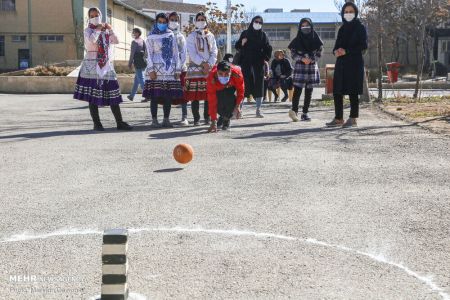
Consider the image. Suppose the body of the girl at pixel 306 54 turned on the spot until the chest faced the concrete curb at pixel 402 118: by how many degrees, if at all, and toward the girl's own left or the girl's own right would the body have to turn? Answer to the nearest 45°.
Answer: approximately 90° to the girl's own left

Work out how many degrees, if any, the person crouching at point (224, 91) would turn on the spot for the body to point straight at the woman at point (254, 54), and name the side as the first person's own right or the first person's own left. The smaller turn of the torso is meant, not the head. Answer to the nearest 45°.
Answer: approximately 180°

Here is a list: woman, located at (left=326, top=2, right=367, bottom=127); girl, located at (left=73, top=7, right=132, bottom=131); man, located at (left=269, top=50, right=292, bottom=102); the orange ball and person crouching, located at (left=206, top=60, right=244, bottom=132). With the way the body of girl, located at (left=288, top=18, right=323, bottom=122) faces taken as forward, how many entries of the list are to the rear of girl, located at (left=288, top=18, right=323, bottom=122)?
1

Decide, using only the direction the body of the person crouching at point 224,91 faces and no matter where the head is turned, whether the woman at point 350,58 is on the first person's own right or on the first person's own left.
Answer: on the first person's own left

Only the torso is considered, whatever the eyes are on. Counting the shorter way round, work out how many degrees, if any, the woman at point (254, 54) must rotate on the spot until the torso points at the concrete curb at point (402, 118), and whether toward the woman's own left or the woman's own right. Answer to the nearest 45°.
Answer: approximately 90° to the woman's own left

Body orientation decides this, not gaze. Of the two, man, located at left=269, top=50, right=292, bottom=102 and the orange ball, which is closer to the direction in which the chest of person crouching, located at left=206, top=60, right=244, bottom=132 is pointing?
the orange ball

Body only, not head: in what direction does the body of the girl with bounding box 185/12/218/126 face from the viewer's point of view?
toward the camera

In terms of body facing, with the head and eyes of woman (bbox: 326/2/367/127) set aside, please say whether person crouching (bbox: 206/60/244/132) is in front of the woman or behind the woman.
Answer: in front

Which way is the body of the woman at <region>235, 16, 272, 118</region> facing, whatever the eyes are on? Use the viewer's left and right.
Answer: facing the viewer

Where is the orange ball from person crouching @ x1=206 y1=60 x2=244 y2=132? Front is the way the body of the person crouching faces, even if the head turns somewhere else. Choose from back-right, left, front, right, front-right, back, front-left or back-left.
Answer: front

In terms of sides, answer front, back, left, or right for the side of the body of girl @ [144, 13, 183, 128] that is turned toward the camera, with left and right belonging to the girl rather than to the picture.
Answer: front

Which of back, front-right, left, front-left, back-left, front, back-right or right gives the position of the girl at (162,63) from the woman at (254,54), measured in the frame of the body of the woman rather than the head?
front-right

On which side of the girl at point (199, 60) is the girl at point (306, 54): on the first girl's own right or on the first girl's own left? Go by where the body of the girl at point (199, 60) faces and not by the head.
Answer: on the first girl's own left

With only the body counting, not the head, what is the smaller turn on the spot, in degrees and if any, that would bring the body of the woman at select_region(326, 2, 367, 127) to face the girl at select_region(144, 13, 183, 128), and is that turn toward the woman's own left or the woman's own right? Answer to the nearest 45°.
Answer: approximately 45° to the woman's own right

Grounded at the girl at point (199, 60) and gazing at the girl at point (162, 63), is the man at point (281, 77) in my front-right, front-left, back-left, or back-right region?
back-right

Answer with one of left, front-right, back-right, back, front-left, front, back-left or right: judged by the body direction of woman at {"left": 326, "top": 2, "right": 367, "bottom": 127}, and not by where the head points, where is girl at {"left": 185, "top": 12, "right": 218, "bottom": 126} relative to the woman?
front-right
